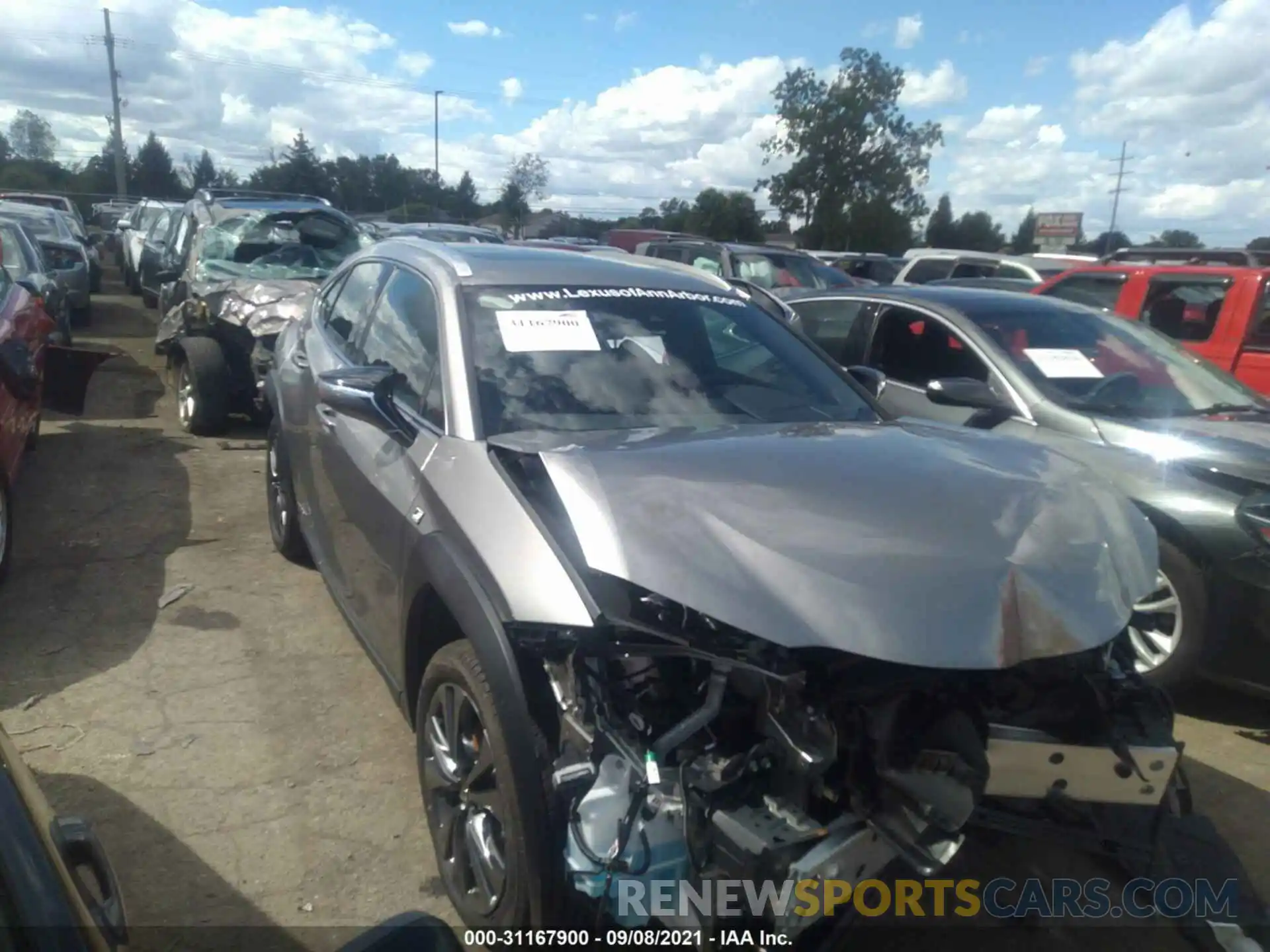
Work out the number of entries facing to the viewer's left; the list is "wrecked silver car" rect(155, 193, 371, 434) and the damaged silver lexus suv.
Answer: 0

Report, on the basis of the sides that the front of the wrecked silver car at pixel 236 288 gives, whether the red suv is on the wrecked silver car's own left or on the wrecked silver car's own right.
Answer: on the wrecked silver car's own left

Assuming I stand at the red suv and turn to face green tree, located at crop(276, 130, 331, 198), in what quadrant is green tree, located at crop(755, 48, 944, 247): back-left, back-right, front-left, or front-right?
front-right

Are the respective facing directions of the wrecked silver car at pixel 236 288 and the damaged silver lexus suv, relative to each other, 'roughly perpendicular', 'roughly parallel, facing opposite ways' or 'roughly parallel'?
roughly parallel

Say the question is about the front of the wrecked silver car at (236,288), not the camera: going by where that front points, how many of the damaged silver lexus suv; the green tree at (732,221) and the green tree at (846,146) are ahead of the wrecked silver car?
1

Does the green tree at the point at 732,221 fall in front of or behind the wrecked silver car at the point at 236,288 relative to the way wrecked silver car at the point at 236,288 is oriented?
behind

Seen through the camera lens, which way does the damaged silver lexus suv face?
facing the viewer and to the right of the viewer

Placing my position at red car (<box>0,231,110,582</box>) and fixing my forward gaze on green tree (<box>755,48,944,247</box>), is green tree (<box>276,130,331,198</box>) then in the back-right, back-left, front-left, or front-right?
front-left

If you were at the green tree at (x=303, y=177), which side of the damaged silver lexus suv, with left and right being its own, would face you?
back

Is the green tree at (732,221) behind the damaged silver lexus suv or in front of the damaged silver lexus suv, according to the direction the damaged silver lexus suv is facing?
behind

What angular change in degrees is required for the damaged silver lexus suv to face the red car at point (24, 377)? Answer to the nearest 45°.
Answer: approximately 180°

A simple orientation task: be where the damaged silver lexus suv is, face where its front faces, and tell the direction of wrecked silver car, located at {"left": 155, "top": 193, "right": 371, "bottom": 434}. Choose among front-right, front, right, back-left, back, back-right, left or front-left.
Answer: back

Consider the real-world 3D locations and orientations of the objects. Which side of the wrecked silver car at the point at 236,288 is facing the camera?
front

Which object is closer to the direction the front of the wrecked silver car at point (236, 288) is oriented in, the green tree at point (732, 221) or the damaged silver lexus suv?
the damaged silver lexus suv
